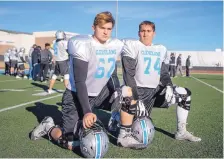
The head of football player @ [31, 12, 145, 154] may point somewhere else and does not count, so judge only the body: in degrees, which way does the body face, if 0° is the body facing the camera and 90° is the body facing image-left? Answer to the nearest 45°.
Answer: approximately 315°

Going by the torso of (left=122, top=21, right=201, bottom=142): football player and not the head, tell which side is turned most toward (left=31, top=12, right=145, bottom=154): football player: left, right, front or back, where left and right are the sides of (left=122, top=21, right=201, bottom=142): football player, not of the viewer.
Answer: right

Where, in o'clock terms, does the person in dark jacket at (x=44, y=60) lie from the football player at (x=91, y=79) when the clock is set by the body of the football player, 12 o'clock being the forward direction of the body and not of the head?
The person in dark jacket is roughly at 7 o'clock from the football player.

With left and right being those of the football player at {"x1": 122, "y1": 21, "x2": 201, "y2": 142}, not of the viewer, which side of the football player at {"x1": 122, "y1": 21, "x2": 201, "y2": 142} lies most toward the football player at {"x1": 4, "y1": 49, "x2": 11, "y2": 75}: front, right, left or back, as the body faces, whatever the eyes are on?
back

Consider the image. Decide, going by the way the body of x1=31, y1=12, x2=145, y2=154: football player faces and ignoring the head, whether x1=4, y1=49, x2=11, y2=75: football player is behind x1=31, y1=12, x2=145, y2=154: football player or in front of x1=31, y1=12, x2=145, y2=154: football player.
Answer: behind

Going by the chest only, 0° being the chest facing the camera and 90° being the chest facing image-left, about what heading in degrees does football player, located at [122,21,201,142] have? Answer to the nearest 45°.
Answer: approximately 315°

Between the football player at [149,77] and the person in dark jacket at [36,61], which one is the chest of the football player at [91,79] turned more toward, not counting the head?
the football player

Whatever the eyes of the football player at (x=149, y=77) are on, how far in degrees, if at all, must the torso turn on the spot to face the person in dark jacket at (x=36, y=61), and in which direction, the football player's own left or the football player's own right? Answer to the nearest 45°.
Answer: approximately 180°

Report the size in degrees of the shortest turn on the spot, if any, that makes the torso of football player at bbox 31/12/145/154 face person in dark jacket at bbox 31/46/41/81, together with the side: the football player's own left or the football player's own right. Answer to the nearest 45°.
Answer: approximately 135° to the football player's own left
